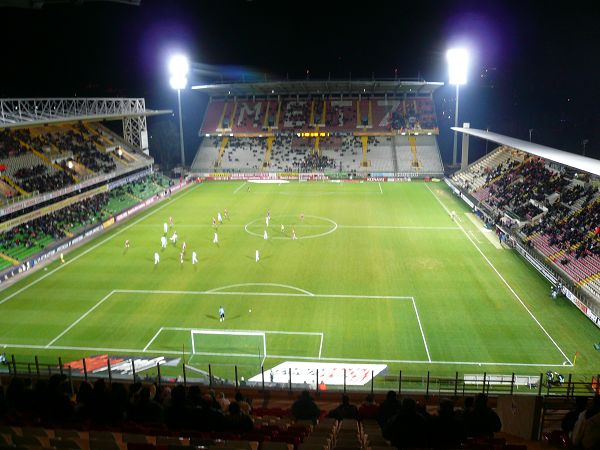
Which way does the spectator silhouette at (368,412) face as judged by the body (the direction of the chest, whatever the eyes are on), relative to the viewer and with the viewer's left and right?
facing away from the viewer

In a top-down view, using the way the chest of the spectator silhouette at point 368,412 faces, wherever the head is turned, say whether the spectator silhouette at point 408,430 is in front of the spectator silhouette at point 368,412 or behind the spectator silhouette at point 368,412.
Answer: behind

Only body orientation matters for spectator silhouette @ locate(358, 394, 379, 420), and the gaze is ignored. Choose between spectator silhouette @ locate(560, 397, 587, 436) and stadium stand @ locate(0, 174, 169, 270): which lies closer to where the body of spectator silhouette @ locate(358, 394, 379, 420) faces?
the stadium stand

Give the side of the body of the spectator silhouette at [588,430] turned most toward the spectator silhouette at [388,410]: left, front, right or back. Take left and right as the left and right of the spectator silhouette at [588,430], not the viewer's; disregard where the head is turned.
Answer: left

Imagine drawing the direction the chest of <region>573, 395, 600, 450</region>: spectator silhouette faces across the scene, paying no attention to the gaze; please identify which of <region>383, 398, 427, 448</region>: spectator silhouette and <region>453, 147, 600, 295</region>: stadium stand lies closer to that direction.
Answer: the stadium stand

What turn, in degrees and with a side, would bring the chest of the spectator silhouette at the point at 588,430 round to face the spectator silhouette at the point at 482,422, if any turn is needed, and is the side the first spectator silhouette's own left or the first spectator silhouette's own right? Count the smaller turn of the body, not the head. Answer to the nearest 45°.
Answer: approximately 45° to the first spectator silhouette's own left

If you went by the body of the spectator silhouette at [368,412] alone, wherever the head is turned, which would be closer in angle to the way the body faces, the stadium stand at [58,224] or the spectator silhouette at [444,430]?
the stadium stand

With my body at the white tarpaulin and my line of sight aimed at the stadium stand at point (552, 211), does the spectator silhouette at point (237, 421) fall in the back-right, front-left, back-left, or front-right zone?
back-right

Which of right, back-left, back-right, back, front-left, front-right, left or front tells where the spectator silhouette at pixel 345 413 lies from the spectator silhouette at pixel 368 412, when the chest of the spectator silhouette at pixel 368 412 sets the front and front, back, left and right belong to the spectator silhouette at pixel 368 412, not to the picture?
back-left

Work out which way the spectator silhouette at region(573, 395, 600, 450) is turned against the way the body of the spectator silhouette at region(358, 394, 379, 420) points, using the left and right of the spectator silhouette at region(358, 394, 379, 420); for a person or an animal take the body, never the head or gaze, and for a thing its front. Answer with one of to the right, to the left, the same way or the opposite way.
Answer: the same way

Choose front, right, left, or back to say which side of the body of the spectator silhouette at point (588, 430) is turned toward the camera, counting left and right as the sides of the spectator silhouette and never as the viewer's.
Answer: back

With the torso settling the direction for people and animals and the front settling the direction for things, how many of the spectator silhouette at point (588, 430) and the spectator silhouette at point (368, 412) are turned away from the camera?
2

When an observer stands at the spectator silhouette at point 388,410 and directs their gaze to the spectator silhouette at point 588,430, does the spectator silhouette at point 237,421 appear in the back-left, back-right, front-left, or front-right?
back-right

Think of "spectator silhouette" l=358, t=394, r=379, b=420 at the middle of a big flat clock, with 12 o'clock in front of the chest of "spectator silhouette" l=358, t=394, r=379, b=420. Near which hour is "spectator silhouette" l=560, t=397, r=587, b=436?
"spectator silhouette" l=560, t=397, r=587, b=436 is roughly at 4 o'clock from "spectator silhouette" l=358, t=394, r=379, b=420.
